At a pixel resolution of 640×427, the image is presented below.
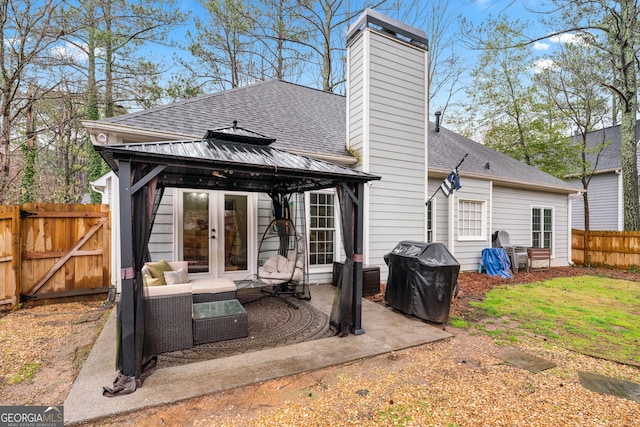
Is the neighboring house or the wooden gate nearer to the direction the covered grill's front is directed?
the wooden gate

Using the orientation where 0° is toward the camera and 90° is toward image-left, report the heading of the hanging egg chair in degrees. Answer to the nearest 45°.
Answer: approximately 45°

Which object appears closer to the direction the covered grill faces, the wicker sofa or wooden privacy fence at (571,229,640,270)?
the wicker sofa

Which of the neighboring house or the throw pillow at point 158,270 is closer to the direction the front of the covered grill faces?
the throw pillow

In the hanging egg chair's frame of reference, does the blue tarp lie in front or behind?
behind

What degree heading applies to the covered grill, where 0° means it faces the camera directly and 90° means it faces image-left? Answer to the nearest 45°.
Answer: approximately 45°

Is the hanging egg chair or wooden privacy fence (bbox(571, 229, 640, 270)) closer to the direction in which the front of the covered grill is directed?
the hanging egg chair

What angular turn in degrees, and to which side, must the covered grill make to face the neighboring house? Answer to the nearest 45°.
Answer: approximately 180°
